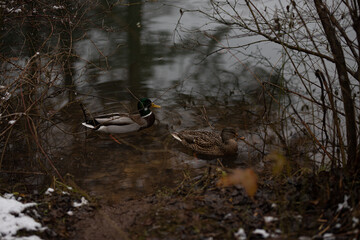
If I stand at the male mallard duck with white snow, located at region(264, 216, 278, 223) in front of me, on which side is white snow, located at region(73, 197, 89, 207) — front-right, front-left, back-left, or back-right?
front-right

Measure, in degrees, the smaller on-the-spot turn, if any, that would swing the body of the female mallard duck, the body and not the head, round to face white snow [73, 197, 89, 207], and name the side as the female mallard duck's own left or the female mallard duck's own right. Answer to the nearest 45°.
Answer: approximately 135° to the female mallard duck's own right

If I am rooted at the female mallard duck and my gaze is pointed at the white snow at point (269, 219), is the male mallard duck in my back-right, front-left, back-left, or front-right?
back-right

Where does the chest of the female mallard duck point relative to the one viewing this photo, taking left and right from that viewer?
facing to the right of the viewer

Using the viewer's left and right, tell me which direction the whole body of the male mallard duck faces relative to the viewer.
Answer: facing to the right of the viewer

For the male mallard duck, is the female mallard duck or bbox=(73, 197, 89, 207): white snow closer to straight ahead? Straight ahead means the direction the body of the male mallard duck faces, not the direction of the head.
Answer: the female mallard duck

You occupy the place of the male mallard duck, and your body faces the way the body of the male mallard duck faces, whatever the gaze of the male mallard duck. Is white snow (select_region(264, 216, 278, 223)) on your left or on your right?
on your right

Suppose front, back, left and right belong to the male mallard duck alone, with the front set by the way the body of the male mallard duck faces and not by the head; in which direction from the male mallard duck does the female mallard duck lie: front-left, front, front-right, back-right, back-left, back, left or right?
front-right

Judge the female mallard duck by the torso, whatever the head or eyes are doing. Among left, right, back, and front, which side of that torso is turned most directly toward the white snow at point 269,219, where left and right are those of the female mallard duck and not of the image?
right
